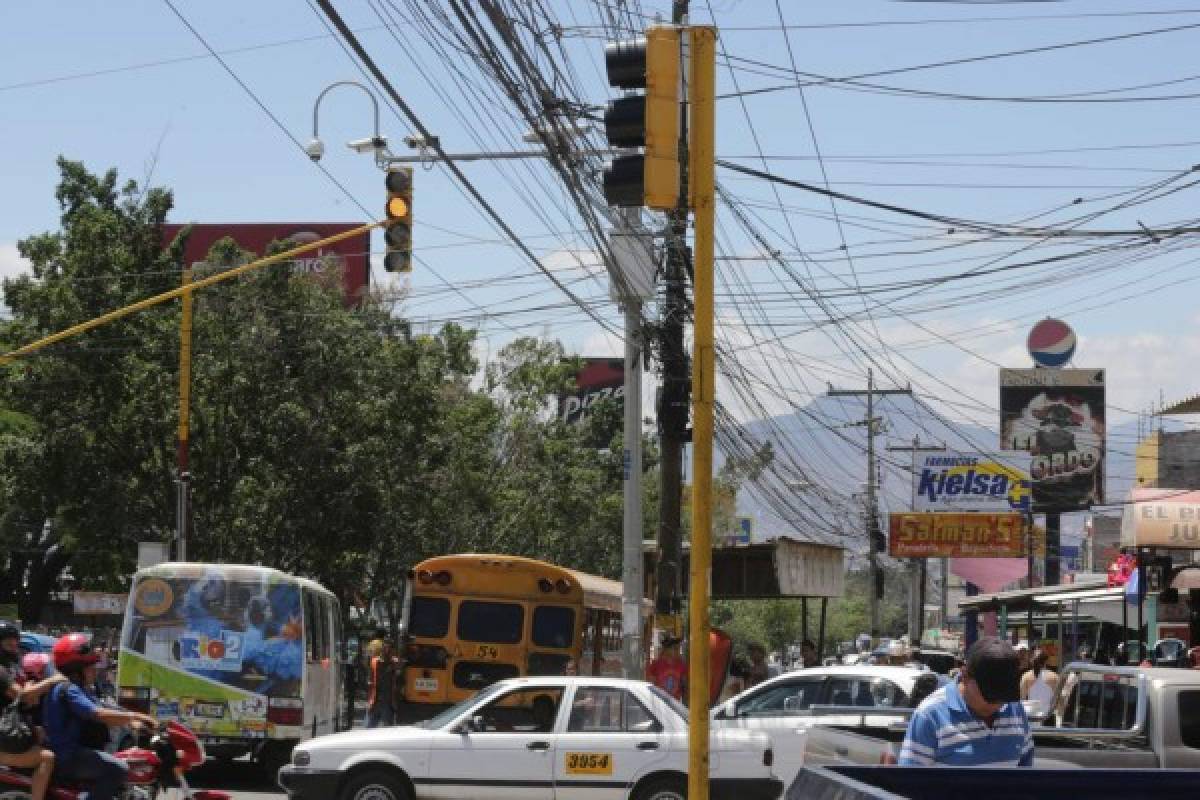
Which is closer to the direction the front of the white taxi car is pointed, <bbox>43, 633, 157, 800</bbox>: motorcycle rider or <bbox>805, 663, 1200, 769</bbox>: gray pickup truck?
the motorcycle rider

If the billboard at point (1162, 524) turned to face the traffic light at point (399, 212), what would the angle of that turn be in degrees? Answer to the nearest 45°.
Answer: approximately 45° to its right

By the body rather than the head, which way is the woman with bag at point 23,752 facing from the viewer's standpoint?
to the viewer's right

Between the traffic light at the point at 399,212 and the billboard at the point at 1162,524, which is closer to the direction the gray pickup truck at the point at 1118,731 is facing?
the billboard

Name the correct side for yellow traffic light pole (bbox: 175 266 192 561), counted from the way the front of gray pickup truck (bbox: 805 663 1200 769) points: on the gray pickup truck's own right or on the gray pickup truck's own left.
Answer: on the gray pickup truck's own left

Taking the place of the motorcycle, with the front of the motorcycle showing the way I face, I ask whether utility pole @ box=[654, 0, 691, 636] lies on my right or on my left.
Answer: on my left

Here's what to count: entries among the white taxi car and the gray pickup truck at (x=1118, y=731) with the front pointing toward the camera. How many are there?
0

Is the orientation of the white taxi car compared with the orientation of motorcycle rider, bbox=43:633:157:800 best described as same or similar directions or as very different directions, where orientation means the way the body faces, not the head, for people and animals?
very different directions

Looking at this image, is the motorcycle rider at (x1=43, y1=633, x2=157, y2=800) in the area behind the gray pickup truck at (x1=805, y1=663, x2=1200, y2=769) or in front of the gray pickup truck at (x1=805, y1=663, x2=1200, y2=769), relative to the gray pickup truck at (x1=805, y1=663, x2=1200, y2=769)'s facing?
behind

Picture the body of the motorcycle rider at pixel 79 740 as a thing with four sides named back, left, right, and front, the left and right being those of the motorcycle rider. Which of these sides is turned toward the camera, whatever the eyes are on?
right

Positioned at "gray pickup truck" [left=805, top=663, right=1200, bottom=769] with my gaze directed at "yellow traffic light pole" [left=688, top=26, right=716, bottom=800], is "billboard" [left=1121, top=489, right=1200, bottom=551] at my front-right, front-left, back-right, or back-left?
back-right

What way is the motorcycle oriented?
to the viewer's right

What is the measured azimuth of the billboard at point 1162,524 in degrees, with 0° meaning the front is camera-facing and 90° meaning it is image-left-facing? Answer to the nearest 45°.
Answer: approximately 0°

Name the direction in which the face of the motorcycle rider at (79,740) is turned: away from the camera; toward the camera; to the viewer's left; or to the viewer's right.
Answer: to the viewer's right

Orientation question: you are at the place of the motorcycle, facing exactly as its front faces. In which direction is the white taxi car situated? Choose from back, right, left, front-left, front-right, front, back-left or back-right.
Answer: front-left

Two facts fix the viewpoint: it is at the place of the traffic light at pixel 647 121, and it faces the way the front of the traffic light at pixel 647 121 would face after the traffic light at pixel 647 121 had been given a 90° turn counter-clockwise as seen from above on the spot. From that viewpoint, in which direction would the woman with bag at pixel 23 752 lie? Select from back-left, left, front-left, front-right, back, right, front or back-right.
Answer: back-right

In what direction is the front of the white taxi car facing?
to the viewer's left
